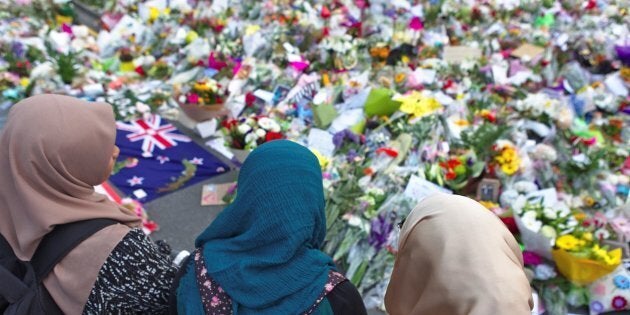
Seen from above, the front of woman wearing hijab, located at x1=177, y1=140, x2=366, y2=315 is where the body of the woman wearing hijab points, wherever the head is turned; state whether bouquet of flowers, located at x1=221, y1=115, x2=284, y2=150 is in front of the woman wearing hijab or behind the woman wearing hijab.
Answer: in front

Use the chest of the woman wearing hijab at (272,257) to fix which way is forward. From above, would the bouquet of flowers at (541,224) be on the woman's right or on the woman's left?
on the woman's right

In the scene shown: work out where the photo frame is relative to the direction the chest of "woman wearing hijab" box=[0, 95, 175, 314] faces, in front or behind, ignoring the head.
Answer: in front

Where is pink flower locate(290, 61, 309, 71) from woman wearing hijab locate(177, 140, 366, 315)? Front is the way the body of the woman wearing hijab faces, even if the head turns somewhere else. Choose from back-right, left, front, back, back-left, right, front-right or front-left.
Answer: front

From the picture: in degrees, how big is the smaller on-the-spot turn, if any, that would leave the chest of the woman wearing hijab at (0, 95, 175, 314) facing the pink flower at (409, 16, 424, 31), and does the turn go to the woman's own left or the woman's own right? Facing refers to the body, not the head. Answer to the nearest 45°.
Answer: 0° — they already face it

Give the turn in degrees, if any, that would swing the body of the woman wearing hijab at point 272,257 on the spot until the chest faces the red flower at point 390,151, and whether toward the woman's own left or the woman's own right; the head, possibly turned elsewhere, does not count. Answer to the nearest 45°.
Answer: approximately 45° to the woman's own right

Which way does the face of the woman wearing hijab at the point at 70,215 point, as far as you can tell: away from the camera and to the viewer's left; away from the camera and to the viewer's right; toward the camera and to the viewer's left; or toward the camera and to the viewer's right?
away from the camera and to the viewer's right

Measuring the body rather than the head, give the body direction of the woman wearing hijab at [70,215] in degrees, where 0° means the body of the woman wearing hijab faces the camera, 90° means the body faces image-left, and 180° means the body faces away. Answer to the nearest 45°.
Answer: approximately 225°

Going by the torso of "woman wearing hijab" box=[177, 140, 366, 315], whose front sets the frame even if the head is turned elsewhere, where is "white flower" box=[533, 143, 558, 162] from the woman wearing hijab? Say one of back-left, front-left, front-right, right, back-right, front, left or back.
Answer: front-right

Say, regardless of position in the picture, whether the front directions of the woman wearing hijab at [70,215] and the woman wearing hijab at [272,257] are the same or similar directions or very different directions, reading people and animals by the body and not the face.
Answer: same or similar directions

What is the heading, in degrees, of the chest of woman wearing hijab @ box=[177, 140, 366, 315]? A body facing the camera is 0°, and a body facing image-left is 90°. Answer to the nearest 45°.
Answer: approximately 180°

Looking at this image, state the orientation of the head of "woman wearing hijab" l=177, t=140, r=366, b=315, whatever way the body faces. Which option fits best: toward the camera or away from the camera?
away from the camera

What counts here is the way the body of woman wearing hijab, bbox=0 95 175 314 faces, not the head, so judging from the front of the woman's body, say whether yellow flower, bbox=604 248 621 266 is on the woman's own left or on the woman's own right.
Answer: on the woman's own right

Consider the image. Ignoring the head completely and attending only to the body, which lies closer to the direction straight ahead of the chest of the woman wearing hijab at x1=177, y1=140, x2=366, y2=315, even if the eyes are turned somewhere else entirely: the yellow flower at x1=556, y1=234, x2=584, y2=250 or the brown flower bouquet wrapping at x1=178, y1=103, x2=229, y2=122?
the brown flower bouquet wrapping

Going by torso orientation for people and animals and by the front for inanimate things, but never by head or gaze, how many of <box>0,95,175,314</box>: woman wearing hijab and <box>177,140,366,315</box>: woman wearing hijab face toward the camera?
0
